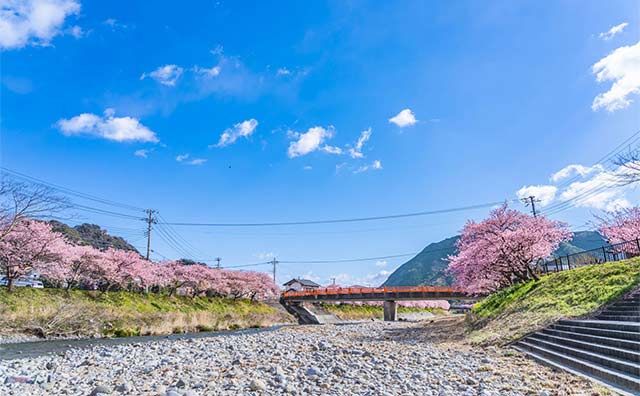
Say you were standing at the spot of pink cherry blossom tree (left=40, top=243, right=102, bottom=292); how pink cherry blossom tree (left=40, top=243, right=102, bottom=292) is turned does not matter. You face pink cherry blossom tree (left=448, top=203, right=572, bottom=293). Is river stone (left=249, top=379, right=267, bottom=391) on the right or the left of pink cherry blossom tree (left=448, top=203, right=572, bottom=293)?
right

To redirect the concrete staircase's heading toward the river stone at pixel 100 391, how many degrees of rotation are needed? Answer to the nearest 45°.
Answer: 0° — it already faces it

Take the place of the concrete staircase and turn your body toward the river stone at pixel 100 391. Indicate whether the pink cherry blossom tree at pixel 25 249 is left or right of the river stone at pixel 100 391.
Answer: right

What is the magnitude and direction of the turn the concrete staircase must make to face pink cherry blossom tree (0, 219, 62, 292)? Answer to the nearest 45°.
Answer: approximately 45° to its right

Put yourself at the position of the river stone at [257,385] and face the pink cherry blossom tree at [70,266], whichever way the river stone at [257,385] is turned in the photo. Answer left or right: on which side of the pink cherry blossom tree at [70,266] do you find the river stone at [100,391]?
left

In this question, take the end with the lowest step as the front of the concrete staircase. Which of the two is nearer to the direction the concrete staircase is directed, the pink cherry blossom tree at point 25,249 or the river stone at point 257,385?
the river stone

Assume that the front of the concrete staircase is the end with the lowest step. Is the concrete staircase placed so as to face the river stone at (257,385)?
yes

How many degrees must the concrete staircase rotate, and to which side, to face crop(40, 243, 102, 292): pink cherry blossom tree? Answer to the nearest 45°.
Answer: approximately 45° to its right

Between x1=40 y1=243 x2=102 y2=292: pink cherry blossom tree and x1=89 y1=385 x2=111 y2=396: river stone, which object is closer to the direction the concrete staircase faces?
the river stone

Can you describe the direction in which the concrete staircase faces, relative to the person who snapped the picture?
facing the viewer and to the left of the viewer
